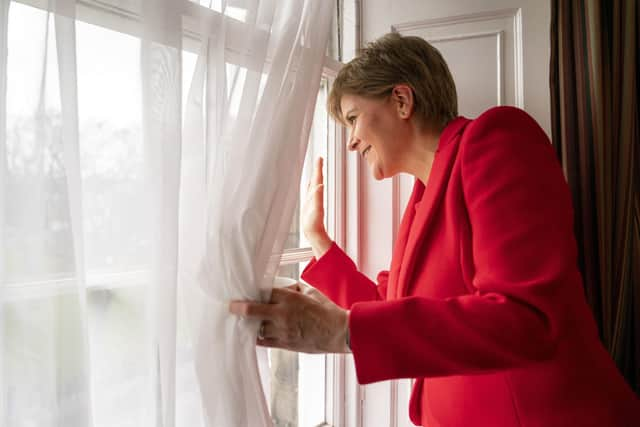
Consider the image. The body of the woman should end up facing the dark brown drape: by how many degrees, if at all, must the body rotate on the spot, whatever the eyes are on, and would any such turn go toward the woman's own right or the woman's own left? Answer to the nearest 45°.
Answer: approximately 135° to the woman's own right

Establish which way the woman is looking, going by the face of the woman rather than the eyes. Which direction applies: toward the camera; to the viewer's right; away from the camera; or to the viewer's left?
to the viewer's left

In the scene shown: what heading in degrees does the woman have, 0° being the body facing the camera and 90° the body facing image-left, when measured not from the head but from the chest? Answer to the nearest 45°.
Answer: approximately 90°
